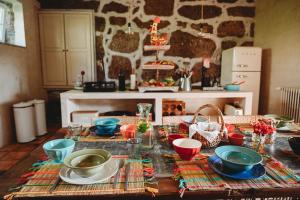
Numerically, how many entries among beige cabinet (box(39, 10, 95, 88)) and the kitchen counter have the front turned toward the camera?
2

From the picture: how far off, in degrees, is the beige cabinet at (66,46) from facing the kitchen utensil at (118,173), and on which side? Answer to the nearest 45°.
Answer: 0° — it already faces it

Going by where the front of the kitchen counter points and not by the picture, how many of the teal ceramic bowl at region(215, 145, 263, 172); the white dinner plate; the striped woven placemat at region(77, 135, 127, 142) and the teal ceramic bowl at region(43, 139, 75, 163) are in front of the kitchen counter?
4

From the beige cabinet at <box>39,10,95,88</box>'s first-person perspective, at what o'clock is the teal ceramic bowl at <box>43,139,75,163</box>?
The teal ceramic bowl is roughly at 12 o'clock from the beige cabinet.

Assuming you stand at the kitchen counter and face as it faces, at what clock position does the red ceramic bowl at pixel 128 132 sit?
The red ceramic bowl is roughly at 12 o'clock from the kitchen counter.

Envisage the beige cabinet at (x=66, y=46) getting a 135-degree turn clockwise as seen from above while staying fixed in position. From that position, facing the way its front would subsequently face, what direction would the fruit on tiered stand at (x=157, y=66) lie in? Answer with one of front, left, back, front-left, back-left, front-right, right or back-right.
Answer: back

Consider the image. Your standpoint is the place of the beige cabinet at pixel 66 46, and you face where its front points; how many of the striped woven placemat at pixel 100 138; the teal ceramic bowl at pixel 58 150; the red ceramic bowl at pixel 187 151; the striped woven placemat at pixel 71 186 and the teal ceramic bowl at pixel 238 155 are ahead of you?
5

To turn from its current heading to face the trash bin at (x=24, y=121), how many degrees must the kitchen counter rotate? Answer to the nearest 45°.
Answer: approximately 90° to its right

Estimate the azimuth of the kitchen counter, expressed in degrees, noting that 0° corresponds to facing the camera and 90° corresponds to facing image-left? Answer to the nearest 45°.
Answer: approximately 0°

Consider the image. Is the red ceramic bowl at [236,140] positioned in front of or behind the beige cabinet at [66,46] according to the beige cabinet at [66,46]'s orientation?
in front

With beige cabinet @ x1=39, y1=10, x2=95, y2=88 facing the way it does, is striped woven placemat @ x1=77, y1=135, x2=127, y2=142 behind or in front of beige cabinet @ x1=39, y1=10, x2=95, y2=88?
in front

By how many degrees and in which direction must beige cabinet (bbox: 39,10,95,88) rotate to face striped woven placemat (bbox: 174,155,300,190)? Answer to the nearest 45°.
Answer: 0° — it already faces it

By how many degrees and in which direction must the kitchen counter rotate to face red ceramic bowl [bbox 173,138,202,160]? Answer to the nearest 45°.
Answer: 0° — it already faces it

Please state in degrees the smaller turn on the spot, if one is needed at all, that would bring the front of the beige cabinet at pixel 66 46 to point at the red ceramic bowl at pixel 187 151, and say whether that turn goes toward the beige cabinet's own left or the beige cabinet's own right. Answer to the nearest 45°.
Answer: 0° — it already faces it

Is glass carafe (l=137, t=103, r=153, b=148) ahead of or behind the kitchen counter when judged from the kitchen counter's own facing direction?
ahead
